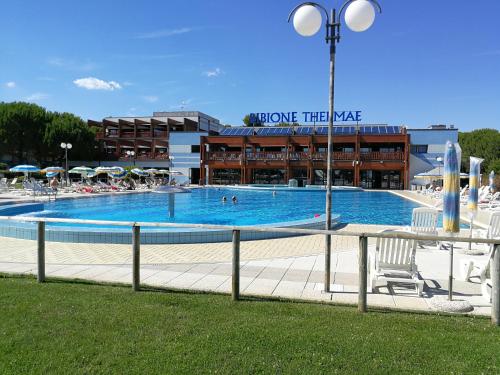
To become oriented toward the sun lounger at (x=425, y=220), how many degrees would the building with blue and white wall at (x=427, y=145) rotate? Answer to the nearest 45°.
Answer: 0° — it already faces it

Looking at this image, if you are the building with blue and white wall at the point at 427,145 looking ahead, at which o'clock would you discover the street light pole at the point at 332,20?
The street light pole is roughly at 12 o'clock from the building with blue and white wall.

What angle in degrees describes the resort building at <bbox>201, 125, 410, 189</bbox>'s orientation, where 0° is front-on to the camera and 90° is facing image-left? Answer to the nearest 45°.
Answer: approximately 0°

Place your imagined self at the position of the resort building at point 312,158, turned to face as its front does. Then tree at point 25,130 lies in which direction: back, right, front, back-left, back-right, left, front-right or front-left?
right

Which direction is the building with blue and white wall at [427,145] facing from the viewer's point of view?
toward the camera

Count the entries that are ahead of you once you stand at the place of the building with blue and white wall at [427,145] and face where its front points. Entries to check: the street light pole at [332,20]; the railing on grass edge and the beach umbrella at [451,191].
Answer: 3

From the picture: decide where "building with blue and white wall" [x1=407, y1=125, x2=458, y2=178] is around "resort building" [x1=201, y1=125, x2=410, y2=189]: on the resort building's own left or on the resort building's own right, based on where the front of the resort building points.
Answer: on the resort building's own left
